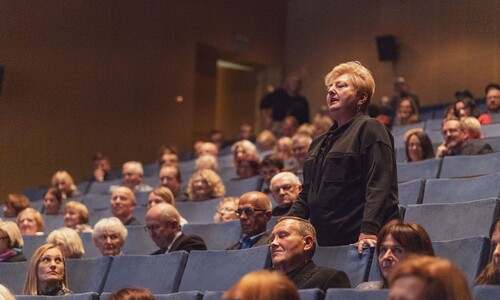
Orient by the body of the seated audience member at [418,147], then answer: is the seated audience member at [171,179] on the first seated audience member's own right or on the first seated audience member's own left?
on the first seated audience member's own right

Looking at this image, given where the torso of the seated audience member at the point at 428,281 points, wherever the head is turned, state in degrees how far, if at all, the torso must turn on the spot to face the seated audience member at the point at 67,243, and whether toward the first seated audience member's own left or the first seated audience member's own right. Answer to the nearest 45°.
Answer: approximately 90° to the first seated audience member's own right

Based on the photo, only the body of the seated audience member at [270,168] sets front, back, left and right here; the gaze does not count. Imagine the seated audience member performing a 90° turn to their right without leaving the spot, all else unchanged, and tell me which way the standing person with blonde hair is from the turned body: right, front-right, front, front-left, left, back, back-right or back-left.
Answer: back-left

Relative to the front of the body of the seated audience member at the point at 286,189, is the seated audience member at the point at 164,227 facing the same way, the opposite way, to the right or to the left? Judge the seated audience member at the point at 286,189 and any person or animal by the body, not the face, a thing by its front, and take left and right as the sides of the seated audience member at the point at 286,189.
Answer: the same way

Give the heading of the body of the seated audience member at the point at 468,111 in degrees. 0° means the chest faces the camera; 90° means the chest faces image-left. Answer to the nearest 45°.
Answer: approximately 45°

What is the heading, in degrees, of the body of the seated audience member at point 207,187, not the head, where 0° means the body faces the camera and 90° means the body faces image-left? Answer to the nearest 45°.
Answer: approximately 45°

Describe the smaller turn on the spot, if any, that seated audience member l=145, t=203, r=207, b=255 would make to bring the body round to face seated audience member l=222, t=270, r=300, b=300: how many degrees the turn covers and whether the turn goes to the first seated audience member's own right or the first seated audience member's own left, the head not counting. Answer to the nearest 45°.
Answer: approximately 45° to the first seated audience member's own left

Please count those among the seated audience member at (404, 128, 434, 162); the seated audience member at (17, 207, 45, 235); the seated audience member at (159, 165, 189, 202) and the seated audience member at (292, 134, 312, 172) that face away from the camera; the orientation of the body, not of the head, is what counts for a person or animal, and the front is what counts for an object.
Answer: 0

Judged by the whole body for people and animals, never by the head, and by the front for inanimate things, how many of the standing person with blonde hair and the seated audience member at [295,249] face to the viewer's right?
0

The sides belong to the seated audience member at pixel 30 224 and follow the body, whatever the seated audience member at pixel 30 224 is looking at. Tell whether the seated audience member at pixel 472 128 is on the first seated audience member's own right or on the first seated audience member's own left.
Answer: on the first seated audience member's own left

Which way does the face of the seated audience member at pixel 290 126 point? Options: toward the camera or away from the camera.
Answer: toward the camera

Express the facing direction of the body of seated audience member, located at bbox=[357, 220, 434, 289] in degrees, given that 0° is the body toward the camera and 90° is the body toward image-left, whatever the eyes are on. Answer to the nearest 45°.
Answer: approximately 45°

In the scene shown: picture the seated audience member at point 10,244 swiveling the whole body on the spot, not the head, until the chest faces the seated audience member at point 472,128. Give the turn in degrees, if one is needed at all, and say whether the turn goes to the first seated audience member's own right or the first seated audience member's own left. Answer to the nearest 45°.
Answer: approximately 135° to the first seated audience member's own left

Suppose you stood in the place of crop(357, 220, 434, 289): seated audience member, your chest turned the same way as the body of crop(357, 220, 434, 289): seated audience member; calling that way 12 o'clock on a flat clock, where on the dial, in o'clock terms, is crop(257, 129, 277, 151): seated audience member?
crop(257, 129, 277, 151): seated audience member is roughly at 4 o'clock from crop(357, 220, 434, 289): seated audience member.

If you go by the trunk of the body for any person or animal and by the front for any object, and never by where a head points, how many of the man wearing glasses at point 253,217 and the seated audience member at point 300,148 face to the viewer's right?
0

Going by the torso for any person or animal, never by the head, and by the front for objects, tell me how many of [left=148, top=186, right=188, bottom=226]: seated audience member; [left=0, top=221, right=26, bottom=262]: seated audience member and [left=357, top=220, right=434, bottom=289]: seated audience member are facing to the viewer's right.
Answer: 0

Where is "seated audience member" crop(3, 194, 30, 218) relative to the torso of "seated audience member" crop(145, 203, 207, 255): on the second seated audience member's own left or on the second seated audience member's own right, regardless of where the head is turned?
on the second seated audience member's own right

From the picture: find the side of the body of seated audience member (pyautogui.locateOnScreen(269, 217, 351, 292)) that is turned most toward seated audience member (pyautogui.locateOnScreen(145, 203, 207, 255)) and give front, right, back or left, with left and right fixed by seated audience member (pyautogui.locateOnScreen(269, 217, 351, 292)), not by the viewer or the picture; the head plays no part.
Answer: right

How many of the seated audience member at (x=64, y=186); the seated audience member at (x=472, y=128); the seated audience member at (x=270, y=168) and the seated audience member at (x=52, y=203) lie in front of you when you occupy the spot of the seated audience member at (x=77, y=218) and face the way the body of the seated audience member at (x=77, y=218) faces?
0

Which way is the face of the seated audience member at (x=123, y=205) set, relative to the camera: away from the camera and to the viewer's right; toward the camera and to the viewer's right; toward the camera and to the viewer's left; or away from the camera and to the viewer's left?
toward the camera and to the viewer's left
